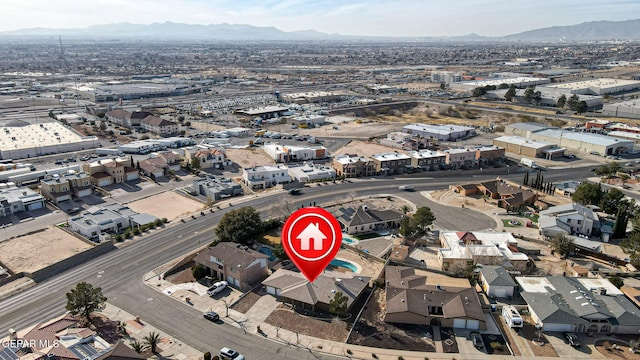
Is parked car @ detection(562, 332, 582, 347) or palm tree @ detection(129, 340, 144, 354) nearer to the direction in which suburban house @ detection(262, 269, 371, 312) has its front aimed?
the palm tree

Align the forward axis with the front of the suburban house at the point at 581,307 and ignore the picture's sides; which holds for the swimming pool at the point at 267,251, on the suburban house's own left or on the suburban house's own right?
on the suburban house's own right

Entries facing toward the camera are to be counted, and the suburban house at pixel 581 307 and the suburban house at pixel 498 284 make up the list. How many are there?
2

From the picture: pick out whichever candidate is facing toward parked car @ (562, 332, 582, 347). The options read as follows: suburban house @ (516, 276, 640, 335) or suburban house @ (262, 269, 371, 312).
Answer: suburban house @ (516, 276, 640, 335)

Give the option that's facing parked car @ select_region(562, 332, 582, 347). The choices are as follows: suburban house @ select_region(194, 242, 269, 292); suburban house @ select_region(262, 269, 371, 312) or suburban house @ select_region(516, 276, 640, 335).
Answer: suburban house @ select_region(516, 276, 640, 335)

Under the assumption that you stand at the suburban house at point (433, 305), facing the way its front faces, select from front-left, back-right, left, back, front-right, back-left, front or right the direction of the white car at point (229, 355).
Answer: front-right

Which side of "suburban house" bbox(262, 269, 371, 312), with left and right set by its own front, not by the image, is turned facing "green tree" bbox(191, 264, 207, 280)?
right

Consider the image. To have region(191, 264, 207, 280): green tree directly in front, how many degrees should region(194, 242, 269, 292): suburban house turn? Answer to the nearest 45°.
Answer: approximately 45° to its right

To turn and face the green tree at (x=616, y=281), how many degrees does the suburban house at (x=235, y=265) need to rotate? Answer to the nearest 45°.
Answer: approximately 135° to its left

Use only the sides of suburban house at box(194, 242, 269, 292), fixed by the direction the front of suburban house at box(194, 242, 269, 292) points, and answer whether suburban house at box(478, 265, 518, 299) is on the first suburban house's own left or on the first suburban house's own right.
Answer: on the first suburban house's own left

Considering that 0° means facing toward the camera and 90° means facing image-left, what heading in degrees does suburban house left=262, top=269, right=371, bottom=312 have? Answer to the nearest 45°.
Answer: approximately 45°

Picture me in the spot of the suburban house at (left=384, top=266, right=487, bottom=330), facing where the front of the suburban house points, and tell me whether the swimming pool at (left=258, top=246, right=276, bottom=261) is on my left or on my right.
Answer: on my right
